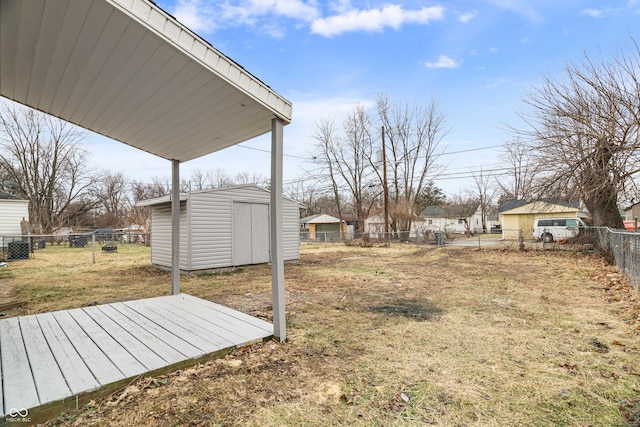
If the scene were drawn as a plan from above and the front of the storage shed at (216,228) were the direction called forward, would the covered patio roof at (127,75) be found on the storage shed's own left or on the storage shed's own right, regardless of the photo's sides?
on the storage shed's own right

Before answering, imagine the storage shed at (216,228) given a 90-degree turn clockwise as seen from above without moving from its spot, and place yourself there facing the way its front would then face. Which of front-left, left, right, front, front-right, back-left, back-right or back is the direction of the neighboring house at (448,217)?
back

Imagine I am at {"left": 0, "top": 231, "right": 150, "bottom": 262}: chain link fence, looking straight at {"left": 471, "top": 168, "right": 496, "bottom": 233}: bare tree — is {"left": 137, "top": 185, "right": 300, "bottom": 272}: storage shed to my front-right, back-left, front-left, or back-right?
front-right

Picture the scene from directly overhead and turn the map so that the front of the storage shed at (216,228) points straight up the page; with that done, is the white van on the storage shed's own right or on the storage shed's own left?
on the storage shed's own left

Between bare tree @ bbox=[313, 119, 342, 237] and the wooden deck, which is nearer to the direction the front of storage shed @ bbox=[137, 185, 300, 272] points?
the wooden deck

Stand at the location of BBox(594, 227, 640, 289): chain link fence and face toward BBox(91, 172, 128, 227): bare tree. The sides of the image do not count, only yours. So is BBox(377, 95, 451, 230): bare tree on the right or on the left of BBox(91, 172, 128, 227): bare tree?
right

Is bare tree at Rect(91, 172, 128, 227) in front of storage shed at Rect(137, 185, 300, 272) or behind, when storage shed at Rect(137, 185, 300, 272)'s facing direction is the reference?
behind

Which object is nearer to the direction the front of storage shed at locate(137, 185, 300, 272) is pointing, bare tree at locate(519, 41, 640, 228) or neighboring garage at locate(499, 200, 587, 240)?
the bare tree

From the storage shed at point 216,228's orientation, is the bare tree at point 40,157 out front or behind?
behind

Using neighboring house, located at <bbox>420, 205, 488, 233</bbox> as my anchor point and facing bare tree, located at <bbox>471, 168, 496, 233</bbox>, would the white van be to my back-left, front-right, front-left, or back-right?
front-right

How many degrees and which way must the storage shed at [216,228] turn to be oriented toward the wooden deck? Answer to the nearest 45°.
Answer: approximately 45° to its right

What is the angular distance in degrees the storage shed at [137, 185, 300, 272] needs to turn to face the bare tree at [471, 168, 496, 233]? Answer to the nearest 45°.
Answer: approximately 90° to its left

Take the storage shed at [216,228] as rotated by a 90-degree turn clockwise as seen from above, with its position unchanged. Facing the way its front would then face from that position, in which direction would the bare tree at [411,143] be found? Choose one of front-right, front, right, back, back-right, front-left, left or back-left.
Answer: back

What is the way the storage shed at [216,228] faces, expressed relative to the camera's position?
facing the viewer and to the right of the viewer
